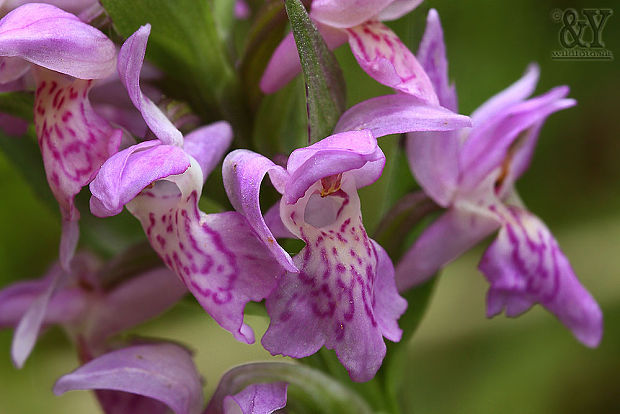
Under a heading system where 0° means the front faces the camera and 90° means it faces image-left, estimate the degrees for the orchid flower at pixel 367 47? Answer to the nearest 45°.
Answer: approximately 315°

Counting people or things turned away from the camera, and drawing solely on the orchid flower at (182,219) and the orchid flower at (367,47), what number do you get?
0

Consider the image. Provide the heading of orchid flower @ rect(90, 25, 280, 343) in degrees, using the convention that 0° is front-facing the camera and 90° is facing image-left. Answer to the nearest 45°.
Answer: approximately 45°
